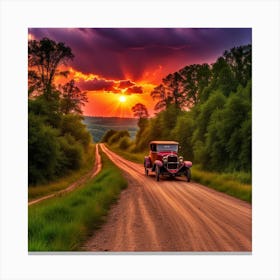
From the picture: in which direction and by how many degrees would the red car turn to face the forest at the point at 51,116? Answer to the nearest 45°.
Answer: approximately 90° to its right

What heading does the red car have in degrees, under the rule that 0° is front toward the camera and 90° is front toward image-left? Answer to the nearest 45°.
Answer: approximately 315°

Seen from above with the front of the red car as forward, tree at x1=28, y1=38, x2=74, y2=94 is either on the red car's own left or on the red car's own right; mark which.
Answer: on the red car's own right

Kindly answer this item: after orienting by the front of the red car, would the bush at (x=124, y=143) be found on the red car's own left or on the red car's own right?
on the red car's own right

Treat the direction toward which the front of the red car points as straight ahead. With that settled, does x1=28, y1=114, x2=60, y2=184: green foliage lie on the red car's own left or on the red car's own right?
on the red car's own right
